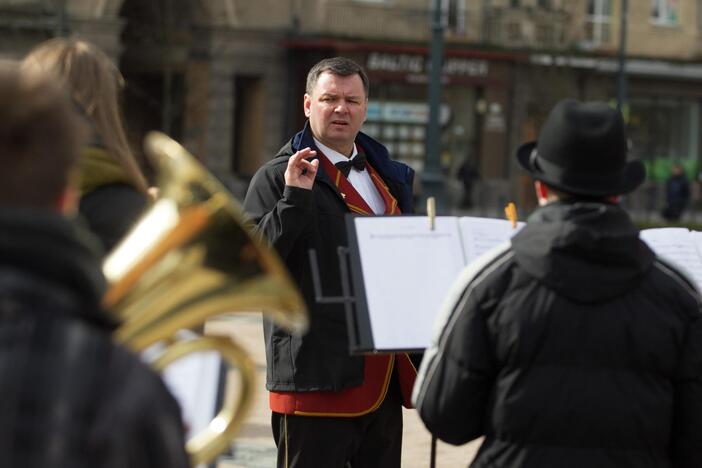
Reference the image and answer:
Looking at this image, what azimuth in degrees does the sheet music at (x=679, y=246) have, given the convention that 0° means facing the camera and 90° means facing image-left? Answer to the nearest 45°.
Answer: approximately 0°

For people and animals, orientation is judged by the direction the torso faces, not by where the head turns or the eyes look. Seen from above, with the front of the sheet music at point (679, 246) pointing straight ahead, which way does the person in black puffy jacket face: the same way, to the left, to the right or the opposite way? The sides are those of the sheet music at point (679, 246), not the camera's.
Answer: the opposite way

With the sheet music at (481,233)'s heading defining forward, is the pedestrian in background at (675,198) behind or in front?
behind

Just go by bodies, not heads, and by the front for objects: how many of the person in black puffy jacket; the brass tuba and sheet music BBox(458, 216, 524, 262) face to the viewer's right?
1

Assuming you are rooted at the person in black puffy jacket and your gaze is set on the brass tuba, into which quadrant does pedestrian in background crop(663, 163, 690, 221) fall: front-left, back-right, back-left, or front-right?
back-right

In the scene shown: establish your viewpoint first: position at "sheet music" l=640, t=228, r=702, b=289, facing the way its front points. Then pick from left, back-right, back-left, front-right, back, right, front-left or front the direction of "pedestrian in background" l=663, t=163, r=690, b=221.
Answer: back

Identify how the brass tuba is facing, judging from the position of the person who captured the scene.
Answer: facing to the right of the viewer

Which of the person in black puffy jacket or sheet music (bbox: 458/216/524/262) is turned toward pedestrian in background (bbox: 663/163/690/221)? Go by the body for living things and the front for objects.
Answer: the person in black puffy jacket

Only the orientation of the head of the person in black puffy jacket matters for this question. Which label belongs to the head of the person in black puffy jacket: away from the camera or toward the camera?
away from the camera

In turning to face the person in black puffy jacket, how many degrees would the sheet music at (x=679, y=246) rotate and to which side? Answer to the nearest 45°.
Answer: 0° — it already faces them

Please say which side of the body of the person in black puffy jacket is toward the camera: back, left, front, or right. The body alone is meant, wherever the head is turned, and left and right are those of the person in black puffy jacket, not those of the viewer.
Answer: back

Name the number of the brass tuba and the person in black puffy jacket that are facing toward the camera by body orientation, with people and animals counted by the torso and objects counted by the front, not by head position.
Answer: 0
